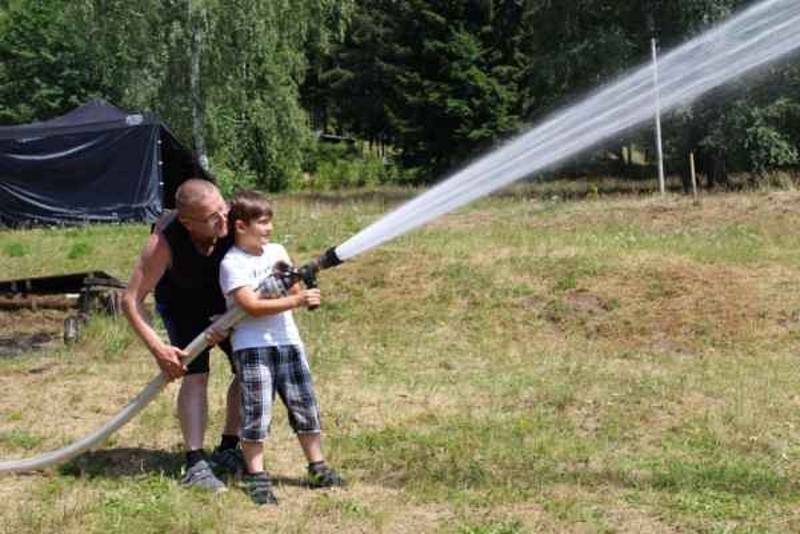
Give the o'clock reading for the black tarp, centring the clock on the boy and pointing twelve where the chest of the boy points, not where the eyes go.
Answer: The black tarp is roughly at 7 o'clock from the boy.

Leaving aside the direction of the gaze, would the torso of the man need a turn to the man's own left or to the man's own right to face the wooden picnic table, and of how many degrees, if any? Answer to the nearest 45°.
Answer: approximately 135° to the man's own left

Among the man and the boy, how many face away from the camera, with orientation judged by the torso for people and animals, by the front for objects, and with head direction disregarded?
0

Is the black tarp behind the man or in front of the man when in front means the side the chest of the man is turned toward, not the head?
behind

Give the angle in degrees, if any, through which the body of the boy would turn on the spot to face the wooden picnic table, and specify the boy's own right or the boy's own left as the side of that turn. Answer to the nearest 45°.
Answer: approximately 135° to the boy's own left

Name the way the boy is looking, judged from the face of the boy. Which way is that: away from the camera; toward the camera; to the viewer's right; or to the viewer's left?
to the viewer's right

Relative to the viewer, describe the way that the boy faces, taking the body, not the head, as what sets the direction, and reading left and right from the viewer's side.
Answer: facing the viewer and to the right of the viewer

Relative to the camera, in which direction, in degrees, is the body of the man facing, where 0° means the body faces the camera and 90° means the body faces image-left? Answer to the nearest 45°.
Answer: approximately 315°
